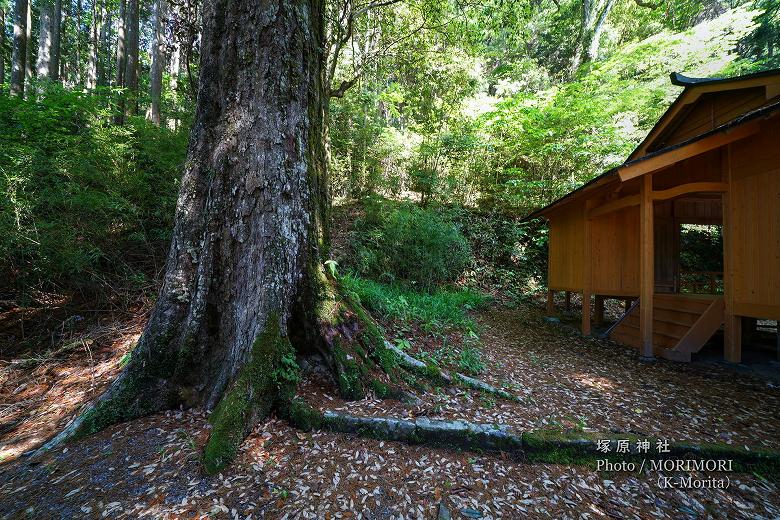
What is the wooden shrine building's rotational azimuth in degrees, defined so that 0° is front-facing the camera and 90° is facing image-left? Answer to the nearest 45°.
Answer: approximately 45°

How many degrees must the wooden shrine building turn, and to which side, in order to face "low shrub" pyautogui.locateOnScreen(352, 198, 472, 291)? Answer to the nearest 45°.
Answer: approximately 45° to its right

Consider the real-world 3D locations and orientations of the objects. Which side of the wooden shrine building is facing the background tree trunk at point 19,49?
front

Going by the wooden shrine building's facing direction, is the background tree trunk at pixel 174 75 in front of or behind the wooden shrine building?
in front

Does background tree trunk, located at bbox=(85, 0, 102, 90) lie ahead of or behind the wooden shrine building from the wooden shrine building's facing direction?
ahead

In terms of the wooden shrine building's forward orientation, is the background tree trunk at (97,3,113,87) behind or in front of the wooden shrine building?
in front
